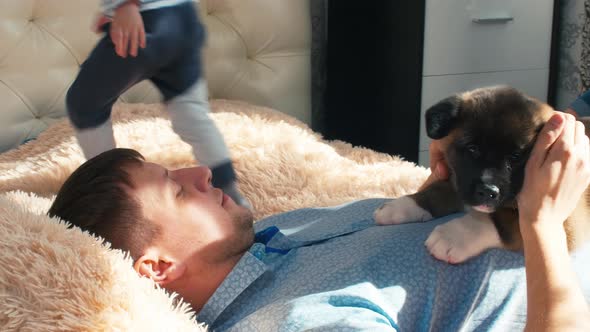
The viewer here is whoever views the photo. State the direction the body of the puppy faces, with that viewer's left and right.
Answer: facing the viewer and to the left of the viewer

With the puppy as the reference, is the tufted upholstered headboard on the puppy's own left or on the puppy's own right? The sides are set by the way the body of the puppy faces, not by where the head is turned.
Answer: on the puppy's own right

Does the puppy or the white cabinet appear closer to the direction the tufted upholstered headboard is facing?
the puppy

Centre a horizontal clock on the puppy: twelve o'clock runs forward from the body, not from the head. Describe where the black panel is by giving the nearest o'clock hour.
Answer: The black panel is roughly at 4 o'clock from the puppy.

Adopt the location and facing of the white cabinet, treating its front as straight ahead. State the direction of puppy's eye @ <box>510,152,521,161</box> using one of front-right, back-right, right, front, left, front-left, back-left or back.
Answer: front

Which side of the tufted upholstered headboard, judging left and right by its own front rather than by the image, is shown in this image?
front

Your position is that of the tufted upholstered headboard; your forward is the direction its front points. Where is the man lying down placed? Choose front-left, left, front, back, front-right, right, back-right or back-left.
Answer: front

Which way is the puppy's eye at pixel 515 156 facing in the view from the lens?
facing the viewer

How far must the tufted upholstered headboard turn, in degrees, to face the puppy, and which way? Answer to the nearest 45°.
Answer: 0° — it already faces it

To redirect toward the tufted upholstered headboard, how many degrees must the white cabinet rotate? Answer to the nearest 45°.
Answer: approximately 90° to its right

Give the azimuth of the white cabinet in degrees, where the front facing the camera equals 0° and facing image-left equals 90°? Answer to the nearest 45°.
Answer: approximately 0°

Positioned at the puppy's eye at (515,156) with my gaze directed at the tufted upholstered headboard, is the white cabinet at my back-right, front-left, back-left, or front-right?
front-right

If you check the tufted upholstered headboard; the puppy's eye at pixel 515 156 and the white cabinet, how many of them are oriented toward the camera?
3

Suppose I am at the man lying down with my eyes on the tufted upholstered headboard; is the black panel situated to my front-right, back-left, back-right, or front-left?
front-right
